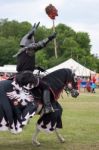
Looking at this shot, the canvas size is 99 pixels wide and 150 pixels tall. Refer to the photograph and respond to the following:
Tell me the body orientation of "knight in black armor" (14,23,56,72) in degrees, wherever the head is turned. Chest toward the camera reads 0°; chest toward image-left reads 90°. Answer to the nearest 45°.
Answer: approximately 270°

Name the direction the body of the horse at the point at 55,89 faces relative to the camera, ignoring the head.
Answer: to the viewer's right

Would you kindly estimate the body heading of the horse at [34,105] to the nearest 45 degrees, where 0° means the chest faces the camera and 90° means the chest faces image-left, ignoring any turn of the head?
approximately 270°
